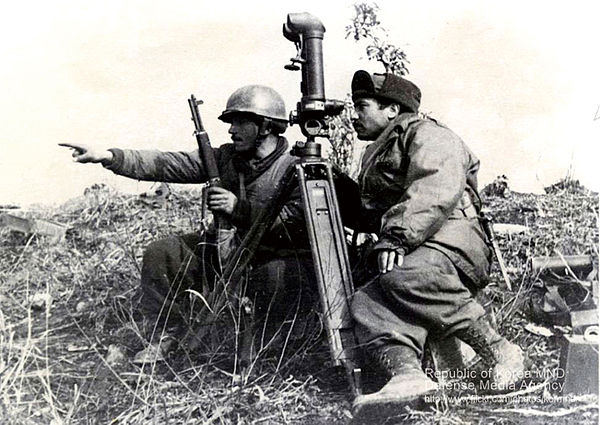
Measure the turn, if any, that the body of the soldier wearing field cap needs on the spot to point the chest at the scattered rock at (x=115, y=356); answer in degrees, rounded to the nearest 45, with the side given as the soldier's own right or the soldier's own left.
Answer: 0° — they already face it

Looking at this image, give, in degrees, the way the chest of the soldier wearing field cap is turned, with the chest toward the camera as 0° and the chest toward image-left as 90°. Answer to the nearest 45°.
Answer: approximately 90°

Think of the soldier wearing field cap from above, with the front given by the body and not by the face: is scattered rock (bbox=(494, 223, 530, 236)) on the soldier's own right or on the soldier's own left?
on the soldier's own right

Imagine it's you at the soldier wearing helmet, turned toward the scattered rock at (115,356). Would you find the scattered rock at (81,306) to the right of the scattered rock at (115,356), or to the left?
right

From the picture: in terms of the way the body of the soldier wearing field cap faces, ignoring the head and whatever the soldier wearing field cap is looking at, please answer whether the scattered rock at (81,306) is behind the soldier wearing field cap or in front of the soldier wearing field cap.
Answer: in front

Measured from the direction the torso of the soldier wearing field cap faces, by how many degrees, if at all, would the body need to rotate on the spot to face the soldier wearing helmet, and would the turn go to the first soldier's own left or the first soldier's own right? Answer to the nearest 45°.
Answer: approximately 45° to the first soldier's own right

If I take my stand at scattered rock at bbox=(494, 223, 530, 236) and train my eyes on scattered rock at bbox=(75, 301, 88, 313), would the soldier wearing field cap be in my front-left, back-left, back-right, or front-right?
front-left

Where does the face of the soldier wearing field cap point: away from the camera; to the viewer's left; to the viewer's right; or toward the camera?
to the viewer's left

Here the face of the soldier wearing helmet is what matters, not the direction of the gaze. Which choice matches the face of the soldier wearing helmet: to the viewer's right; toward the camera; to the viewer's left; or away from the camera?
to the viewer's left

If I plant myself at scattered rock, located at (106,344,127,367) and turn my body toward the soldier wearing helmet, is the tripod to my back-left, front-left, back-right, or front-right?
front-right

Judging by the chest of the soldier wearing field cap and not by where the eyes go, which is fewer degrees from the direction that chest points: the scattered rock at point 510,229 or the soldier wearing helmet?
the soldier wearing helmet

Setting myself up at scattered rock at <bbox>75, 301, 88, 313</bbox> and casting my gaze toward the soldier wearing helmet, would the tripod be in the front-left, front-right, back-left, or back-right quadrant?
front-right
